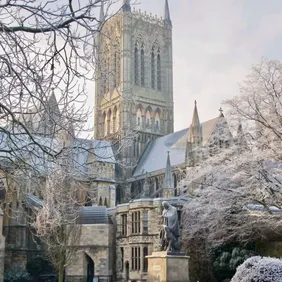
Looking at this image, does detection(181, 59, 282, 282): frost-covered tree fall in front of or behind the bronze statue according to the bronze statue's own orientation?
behind

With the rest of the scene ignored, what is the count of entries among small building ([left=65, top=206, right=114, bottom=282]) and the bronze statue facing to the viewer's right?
0

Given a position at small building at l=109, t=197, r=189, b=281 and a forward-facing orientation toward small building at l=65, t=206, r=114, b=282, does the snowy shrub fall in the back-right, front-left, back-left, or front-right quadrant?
back-left

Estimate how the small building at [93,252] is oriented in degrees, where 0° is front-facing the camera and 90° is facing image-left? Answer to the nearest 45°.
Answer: approximately 0°

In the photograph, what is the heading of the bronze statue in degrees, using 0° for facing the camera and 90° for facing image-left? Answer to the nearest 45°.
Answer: approximately 45°

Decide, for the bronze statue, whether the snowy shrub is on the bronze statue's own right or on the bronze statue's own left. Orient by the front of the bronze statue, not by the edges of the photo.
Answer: on the bronze statue's own left

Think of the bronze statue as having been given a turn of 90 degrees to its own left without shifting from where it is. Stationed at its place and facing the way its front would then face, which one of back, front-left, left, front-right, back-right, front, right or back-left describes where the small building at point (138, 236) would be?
back-left
